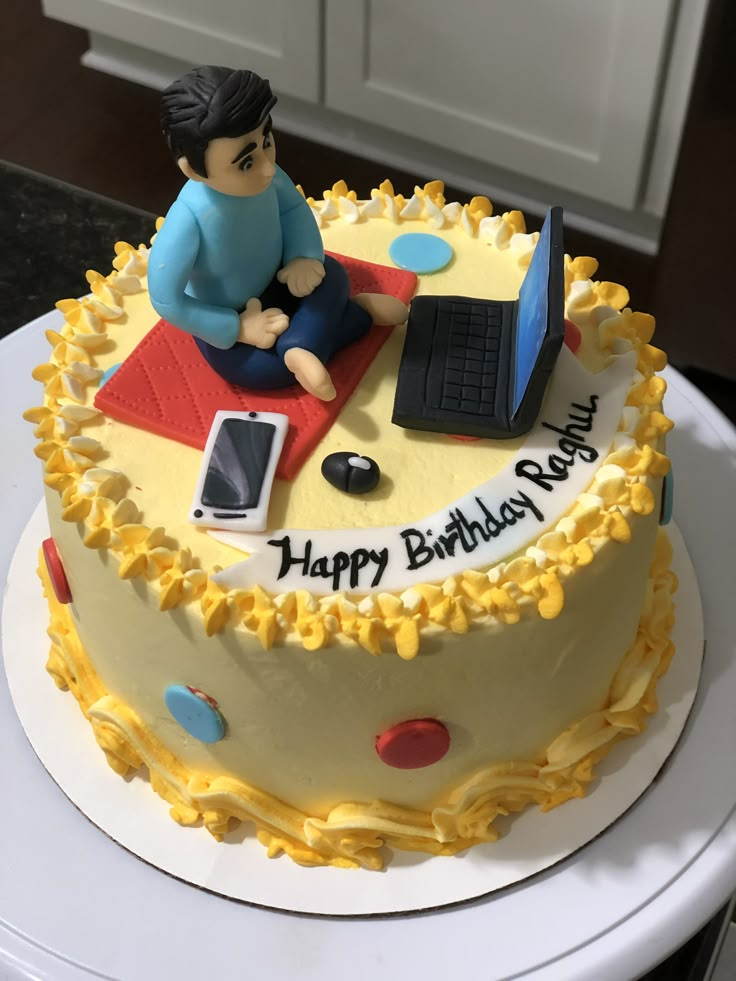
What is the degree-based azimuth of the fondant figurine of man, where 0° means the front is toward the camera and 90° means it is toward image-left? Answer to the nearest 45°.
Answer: approximately 315°
